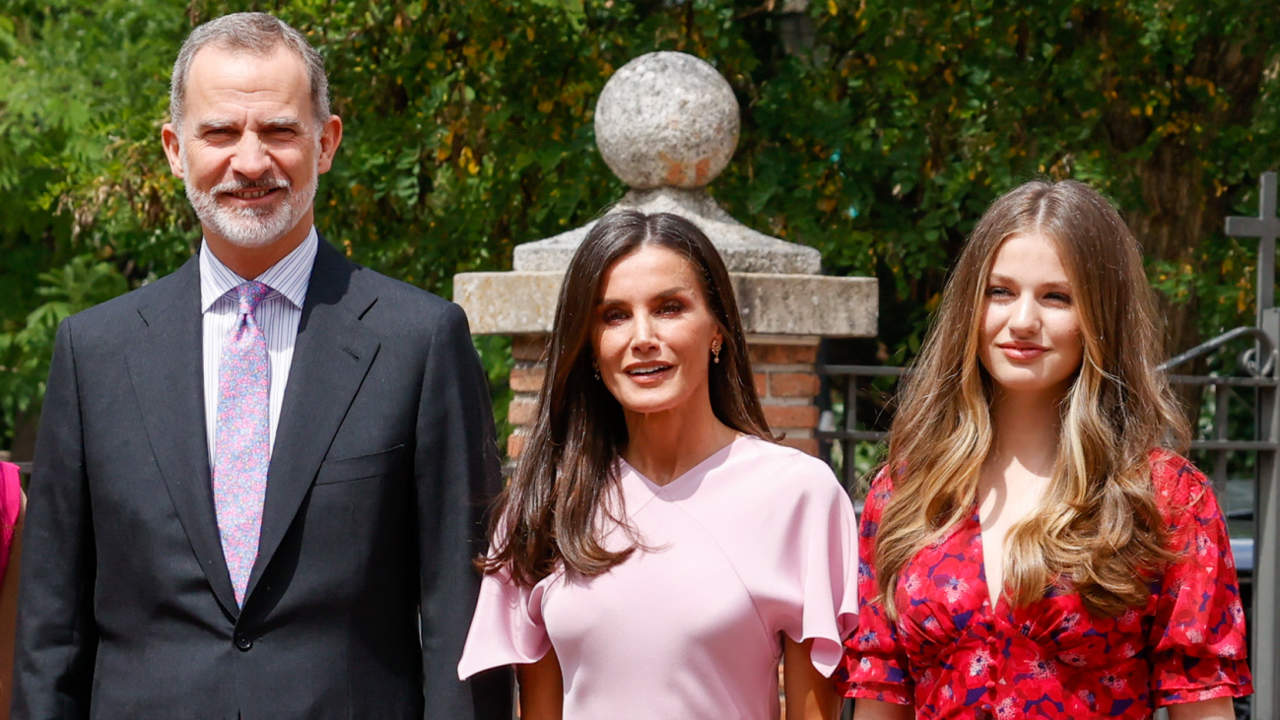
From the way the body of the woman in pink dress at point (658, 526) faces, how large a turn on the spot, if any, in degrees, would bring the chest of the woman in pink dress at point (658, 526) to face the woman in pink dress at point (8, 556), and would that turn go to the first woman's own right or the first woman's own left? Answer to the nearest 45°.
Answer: approximately 90° to the first woman's own right

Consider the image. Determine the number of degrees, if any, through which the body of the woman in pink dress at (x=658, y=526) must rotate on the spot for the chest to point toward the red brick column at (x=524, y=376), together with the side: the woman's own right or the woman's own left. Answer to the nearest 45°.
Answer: approximately 180°

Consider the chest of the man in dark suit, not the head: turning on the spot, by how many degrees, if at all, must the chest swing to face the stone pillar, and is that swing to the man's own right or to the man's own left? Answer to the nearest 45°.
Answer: approximately 135° to the man's own left

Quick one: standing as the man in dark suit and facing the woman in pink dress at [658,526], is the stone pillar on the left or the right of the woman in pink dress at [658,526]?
left

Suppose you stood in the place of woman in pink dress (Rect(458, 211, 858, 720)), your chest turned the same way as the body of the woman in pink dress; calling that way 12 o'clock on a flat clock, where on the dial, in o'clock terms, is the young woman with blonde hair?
The young woman with blonde hair is roughly at 9 o'clock from the woman in pink dress.

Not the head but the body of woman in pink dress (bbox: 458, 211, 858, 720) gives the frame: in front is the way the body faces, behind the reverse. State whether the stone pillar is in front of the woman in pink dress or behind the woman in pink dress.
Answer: behind

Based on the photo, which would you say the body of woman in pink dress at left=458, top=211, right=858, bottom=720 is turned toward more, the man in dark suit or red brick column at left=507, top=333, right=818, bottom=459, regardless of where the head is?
the man in dark suit

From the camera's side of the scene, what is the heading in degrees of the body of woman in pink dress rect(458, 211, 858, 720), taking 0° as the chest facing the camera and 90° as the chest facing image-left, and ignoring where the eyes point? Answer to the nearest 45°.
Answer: approximately 0°

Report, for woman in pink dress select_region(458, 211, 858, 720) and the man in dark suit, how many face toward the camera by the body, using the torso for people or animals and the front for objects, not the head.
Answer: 2

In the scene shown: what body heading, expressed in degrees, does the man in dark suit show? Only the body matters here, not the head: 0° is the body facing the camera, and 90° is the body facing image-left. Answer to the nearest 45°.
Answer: approximately 0°
